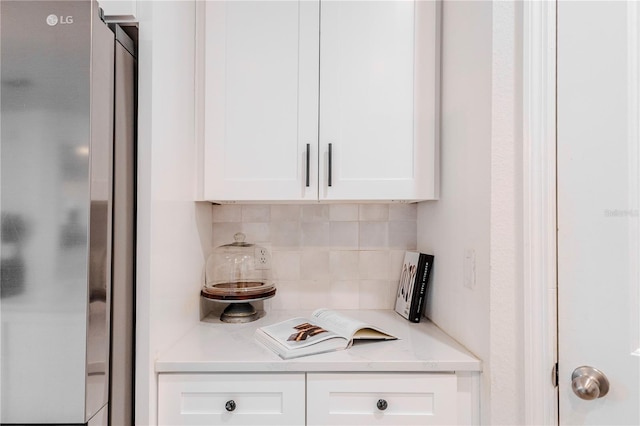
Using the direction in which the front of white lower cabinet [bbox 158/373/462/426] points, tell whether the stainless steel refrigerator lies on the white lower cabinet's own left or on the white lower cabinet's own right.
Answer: on the white lower cabinet's own right

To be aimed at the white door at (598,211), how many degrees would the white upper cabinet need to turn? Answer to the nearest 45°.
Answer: approximately 45° to its left

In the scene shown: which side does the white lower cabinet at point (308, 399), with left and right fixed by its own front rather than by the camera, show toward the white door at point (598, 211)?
left

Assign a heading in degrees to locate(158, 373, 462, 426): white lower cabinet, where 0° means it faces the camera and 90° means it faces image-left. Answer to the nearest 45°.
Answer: approximately 0°

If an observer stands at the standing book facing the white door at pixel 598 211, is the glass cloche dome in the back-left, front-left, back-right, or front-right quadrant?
back-right

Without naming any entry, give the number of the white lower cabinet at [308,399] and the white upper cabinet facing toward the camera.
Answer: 2

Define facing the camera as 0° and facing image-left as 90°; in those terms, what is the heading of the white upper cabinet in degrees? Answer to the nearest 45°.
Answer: approximately 0°
